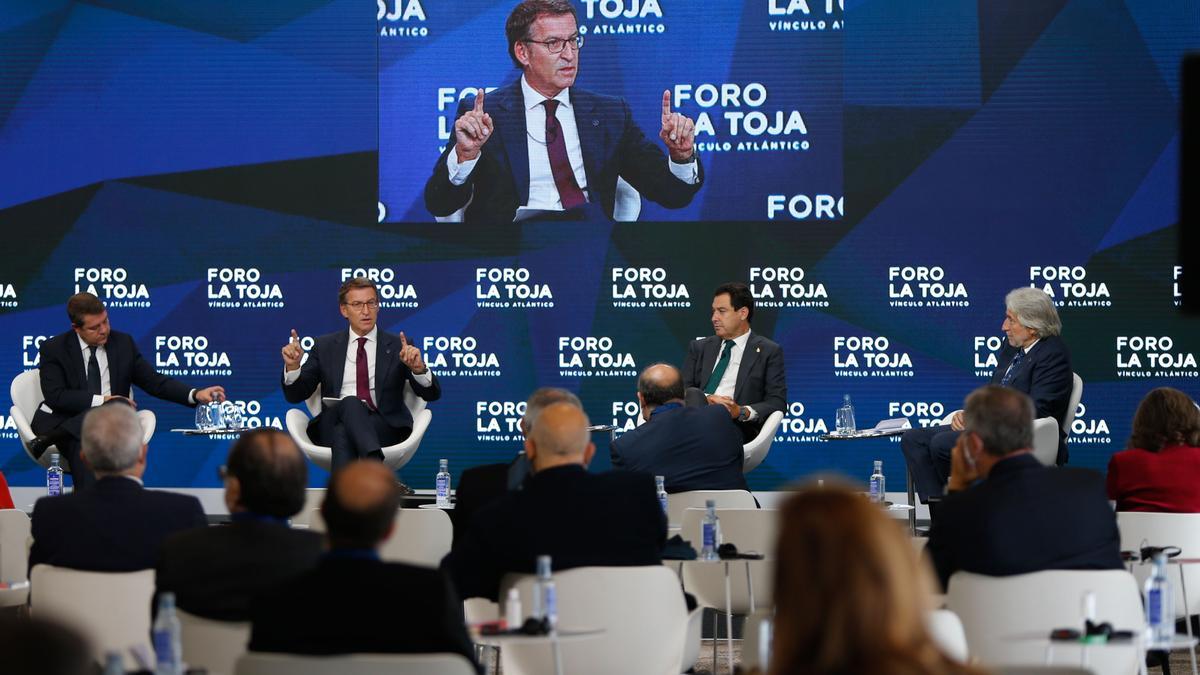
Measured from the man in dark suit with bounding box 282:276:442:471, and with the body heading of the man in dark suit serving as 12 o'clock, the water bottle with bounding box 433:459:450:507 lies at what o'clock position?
The water bottle is roughly at 11 o'clock from the man in dark suit.

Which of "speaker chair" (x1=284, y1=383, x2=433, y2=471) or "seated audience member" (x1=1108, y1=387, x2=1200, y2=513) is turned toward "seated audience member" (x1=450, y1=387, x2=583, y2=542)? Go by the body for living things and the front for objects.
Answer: the speaker chair

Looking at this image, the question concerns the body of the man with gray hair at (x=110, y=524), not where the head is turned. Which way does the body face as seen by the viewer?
away from the camera

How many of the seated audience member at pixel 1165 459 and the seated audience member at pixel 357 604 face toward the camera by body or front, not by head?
0

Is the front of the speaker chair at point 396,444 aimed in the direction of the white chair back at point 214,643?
yes

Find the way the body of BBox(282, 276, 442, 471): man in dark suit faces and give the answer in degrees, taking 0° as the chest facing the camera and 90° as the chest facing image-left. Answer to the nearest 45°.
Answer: approximately 0°

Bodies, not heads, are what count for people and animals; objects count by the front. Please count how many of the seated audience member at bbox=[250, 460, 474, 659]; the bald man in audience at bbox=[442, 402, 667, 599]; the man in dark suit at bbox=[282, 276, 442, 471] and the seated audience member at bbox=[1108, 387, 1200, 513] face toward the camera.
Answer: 1

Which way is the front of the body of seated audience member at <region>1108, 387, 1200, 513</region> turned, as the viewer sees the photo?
away from the camera

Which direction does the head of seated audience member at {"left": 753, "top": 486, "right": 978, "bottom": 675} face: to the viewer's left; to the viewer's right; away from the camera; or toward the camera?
away from the camera

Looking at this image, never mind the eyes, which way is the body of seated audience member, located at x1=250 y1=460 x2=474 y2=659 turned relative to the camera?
away from the camera

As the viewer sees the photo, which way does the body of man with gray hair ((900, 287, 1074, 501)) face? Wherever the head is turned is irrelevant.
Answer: to the viewer's left

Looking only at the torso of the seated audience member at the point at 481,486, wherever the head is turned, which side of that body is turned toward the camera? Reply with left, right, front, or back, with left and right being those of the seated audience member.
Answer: back

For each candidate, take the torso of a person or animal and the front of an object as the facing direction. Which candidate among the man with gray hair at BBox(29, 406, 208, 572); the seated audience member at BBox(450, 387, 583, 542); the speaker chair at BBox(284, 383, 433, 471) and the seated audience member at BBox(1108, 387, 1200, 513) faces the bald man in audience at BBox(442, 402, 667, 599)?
the speaker chair

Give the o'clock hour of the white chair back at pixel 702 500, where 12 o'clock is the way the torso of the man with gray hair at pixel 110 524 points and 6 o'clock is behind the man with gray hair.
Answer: The white chair back is roughly at 2 o'clock from the man with gray hair.

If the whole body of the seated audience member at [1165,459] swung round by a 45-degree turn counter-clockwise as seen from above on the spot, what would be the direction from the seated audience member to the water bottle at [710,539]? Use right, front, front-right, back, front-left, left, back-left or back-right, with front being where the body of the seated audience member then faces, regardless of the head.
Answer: left

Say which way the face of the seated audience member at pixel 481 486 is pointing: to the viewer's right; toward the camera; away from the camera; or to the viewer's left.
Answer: away from the camera
